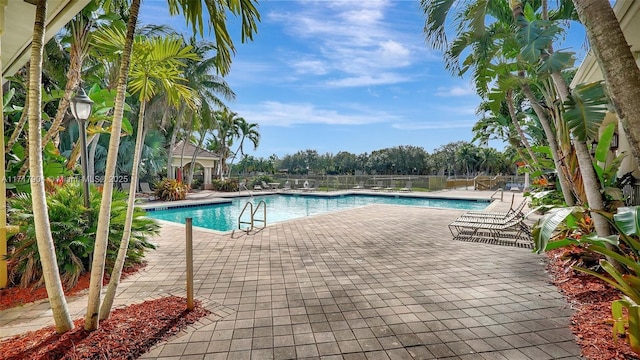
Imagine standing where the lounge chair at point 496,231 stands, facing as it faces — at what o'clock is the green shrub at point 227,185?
The green shrub is roughly at 1 o'clock from the lounge chair.

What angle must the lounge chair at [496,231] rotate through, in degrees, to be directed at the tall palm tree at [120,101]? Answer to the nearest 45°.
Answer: approximately 45° to its left

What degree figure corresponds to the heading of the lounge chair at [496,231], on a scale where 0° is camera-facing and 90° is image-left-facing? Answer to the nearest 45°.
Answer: approximately 90°

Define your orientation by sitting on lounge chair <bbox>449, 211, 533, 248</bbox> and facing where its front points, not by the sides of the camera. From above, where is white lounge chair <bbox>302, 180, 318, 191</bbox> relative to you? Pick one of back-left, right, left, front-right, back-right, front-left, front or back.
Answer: front-right

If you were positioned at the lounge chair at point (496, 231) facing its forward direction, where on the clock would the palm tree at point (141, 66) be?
The palm tree is roughly at 10 o'clock from the lounge chair.

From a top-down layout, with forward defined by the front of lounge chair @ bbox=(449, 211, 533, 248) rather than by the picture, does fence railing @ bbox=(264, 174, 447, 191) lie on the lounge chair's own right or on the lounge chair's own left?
on the lounge chair's own right

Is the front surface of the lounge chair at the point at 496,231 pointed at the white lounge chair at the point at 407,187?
no

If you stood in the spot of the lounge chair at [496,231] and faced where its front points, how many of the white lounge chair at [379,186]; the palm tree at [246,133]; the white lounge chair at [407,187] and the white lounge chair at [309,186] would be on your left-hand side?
0

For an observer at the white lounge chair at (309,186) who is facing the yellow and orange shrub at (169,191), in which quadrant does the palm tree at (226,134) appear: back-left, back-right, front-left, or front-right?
front-right

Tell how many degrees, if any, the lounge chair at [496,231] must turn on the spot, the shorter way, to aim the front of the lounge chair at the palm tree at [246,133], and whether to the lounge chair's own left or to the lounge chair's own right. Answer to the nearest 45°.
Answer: approximately 45° to the lounge chair's own right

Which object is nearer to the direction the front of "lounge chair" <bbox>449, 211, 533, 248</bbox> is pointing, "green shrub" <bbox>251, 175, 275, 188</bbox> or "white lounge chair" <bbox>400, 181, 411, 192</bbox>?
the green shrub

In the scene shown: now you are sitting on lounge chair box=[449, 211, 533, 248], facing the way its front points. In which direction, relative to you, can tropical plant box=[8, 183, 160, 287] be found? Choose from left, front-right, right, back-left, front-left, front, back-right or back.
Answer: front-left
